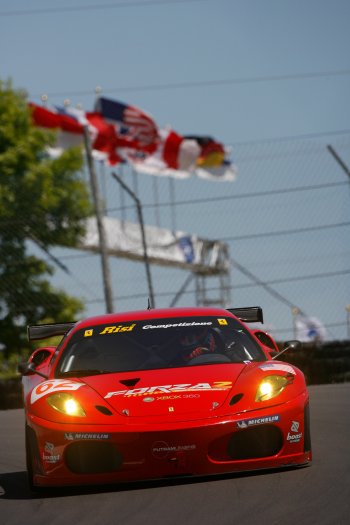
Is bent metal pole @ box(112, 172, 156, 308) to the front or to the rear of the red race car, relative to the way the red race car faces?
to the rear

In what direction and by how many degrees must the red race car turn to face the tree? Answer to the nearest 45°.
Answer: approximately 180°

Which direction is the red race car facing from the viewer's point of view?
toward the camera

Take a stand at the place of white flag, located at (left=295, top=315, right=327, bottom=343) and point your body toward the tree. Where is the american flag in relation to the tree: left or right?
right

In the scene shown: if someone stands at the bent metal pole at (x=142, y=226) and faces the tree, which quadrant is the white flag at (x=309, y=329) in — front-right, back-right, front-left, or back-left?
back-right

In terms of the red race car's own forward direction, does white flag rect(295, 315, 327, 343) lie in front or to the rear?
to the rear

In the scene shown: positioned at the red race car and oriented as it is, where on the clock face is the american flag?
The american flag is roughly at 6 o'clock from the red race car.
